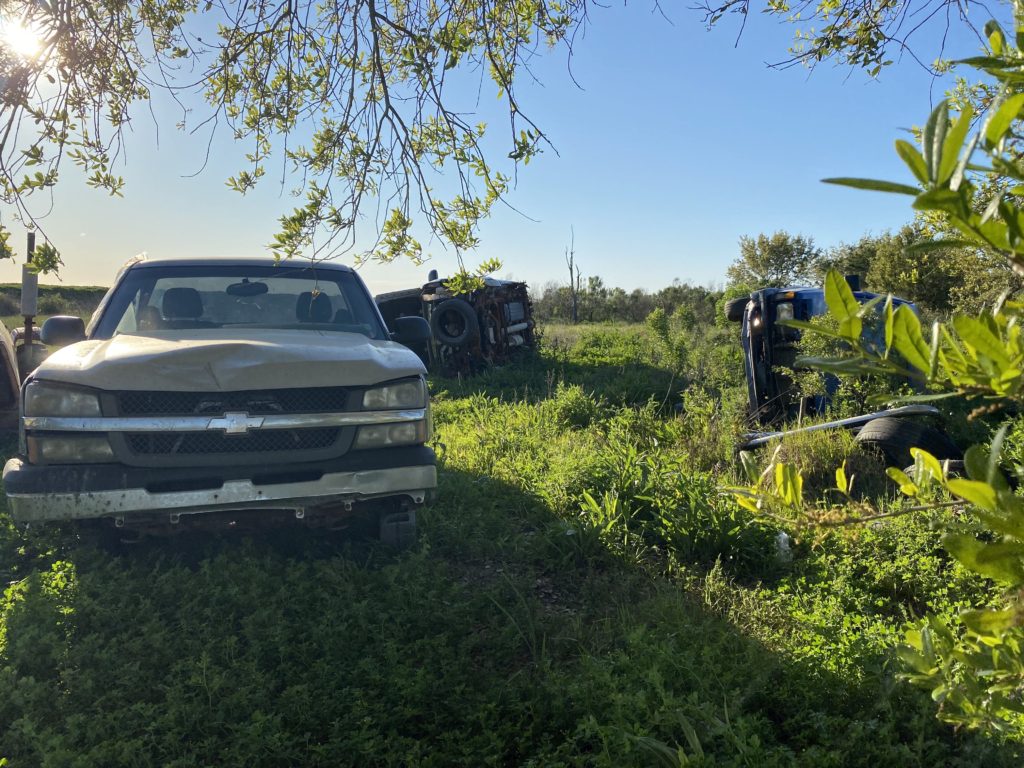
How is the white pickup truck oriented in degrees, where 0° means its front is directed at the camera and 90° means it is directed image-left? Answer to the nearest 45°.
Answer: approximately 0°

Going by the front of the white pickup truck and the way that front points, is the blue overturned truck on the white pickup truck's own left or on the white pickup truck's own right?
on the white pickup truck's own left

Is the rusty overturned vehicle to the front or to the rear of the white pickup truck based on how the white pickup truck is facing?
to the rear
